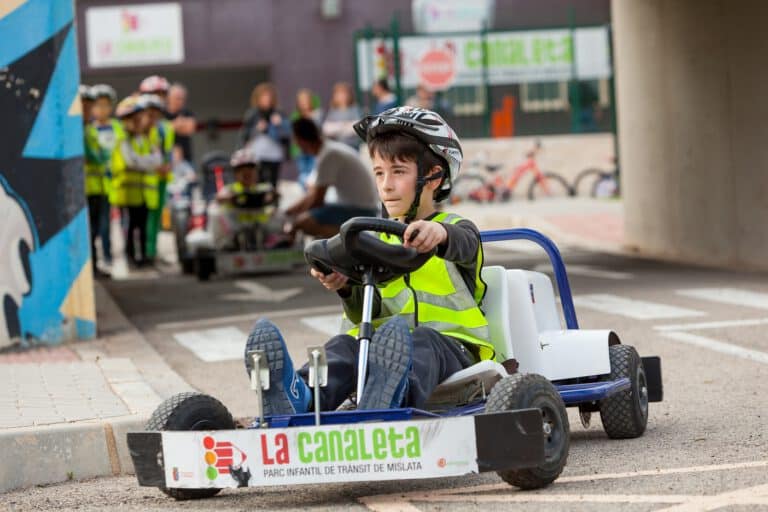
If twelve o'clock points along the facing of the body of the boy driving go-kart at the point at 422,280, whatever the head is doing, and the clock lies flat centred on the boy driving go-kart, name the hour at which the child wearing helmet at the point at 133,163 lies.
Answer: The child wearing helmet is roughly at 4 o'clock from the boy driving go-kart.

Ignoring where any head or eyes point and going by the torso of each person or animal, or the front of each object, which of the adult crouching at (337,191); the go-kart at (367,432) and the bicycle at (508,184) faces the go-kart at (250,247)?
the adult crouching

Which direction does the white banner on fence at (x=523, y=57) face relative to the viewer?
toward the camera

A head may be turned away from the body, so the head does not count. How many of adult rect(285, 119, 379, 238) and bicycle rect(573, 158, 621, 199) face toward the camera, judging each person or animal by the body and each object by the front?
0

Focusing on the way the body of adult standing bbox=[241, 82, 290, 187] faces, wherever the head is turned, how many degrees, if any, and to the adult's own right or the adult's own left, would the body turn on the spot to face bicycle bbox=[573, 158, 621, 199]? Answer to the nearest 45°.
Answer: approximately 135° to the adult's own left

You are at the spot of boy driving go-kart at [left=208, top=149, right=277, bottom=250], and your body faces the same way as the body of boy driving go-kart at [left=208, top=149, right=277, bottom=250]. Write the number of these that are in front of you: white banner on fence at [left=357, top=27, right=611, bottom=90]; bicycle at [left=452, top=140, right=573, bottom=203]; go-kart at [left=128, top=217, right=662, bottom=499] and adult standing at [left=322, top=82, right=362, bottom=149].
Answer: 1

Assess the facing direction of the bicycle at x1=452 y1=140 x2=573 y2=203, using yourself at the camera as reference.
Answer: facing to the right of the viewer

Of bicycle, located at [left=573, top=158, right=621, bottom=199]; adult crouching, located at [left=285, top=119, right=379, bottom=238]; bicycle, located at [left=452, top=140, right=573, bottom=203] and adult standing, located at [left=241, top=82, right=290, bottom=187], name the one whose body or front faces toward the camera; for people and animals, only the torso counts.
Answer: adult standing, located at [left=241, top=82, right=290, bottom=187]

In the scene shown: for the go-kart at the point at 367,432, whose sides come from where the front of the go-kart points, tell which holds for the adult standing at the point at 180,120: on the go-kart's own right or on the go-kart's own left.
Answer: on the go-kart's own right

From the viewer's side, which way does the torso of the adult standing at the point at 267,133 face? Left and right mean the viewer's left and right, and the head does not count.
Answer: facing the viewer

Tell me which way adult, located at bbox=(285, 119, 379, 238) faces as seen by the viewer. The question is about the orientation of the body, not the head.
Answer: to the viewer's left

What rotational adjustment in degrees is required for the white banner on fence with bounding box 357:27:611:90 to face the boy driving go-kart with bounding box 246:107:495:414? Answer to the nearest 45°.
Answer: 0° — it already faces them
